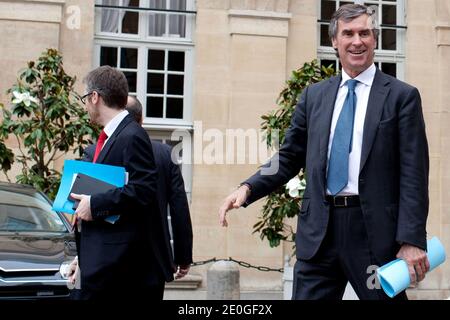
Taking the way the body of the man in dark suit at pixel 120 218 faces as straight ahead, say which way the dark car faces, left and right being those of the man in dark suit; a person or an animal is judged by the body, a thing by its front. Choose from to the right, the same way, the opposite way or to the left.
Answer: to the left

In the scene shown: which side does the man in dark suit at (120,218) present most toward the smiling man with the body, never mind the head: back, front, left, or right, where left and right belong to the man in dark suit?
back

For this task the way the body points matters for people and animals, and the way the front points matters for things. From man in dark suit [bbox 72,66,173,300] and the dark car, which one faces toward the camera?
the dark car

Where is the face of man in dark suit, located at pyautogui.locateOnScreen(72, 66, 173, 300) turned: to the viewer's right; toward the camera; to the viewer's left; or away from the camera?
to the viewer's left

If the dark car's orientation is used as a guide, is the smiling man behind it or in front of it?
in front

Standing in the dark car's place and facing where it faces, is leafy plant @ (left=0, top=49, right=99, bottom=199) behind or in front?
behind

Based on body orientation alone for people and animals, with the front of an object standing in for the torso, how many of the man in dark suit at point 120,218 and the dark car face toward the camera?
1

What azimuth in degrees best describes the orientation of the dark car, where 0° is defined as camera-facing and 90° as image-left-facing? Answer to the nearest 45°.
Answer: approximately 0°
